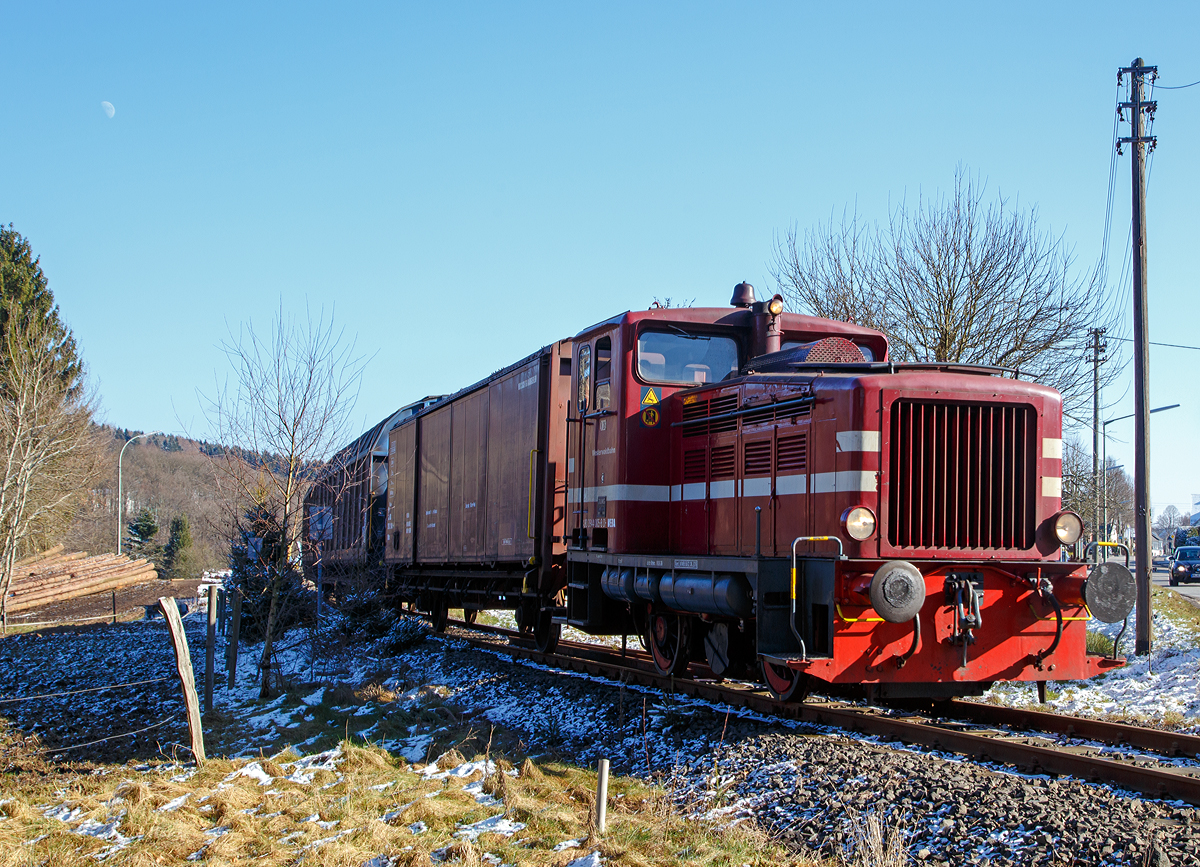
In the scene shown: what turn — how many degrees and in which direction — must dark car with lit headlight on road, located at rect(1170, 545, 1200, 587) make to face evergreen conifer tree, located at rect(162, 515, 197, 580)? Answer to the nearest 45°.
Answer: approximately 90° to its right

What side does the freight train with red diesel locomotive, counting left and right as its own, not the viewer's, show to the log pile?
back

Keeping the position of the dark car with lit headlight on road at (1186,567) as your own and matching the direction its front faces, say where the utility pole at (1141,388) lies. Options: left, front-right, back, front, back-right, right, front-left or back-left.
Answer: front

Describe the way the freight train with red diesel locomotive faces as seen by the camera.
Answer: facing the viewer and to the right of the viewer

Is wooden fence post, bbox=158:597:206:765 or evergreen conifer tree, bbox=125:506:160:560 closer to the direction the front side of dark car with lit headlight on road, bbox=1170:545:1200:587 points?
the wooden fence post

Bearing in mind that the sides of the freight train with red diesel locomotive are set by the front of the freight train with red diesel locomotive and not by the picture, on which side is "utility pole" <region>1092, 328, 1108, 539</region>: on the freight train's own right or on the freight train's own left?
on the freight train's own left

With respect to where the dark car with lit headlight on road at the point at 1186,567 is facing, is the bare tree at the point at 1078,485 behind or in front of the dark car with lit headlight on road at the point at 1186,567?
behind

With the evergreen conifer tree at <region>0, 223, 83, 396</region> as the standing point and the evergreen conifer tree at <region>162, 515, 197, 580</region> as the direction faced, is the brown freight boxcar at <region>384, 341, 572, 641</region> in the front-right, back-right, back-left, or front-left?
back-right

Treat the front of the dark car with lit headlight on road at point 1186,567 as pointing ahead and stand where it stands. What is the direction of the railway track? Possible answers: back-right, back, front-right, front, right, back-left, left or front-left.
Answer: front

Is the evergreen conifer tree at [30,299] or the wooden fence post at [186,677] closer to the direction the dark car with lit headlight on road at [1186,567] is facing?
the wooden fence post

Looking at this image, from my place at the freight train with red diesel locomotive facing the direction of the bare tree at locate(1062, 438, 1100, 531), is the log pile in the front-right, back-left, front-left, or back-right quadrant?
front-left

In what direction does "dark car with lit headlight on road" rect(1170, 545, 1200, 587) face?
toward the camera

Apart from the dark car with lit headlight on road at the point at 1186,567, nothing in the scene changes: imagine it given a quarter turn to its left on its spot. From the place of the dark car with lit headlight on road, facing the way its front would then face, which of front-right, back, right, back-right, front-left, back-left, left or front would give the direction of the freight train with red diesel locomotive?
right

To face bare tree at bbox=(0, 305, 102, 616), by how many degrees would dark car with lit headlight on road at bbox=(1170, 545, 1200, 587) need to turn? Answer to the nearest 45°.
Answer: approximately 45° to its right
